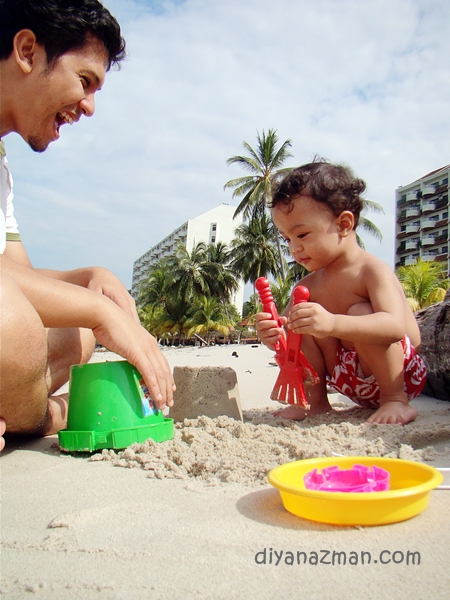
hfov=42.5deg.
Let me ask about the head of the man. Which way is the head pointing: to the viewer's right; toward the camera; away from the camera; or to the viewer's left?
to the viewer's right

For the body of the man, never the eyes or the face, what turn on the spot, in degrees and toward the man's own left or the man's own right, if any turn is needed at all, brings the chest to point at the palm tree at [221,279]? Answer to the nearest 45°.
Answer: approximately 90° to the man's own left

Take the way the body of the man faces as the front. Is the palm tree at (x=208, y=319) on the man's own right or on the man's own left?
on the man's own left

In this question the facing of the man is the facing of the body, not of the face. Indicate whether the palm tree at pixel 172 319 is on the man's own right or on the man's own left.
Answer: on the man's own left

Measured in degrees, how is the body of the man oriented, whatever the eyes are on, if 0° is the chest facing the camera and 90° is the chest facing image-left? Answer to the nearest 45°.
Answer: approximately 270°

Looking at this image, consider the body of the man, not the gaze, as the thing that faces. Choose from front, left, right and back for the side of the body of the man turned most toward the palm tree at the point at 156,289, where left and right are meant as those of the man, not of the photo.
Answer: left

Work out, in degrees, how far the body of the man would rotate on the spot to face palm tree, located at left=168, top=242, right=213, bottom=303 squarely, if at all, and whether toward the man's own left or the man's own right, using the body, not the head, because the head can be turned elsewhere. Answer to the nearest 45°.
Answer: approximately 90° to the man's own left

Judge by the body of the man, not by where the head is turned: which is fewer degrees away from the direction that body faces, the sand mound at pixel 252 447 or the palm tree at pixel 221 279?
the sand mound

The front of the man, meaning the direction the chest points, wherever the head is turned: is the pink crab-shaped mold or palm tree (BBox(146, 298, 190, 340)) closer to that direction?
the pink crab-shaped mold

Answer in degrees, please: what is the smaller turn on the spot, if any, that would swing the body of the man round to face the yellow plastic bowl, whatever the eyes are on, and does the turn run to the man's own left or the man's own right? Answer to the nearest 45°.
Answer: approximately 45° to the man's own right
